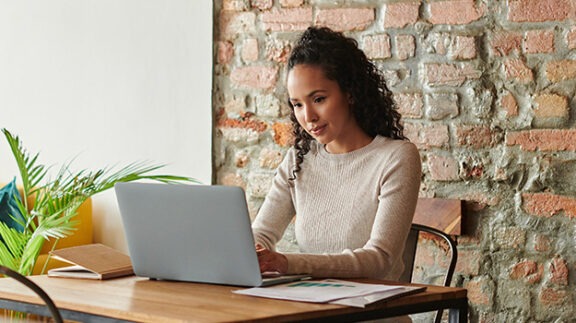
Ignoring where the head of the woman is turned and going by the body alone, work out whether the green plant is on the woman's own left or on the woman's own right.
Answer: on the woman's own right

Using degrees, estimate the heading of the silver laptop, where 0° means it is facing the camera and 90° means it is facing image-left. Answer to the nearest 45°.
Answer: approximately 225°

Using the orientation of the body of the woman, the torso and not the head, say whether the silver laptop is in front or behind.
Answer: in front

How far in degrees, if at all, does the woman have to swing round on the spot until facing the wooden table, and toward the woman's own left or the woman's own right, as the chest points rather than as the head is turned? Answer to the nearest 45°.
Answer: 0° — they already face it

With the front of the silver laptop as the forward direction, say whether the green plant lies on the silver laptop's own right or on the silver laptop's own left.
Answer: on the silver laptop's own left

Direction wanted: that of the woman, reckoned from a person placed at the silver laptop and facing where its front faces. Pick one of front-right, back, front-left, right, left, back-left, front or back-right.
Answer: front

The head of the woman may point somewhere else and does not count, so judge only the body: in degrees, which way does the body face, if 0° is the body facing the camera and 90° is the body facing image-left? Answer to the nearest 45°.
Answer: approximately 45°

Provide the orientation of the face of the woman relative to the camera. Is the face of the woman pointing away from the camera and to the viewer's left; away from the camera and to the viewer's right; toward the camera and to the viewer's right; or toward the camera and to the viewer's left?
toward the camera and to the viewer's left

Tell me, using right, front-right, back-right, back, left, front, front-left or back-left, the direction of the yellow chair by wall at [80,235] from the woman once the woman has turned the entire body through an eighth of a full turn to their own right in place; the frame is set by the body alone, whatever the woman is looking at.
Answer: front-right

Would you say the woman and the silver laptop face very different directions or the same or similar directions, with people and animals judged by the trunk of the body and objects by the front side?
very different directions
